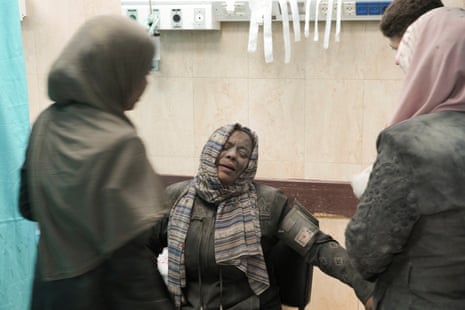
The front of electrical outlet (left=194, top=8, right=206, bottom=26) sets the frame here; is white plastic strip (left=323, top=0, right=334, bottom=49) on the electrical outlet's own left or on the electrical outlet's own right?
on the electrical outlet's own left

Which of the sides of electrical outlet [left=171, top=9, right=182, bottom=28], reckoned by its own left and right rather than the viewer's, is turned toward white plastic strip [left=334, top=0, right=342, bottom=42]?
left

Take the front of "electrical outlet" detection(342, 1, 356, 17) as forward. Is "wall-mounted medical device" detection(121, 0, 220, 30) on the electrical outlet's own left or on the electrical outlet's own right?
on the electrical outlet's own right

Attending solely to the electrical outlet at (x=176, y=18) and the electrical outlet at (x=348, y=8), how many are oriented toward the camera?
2
